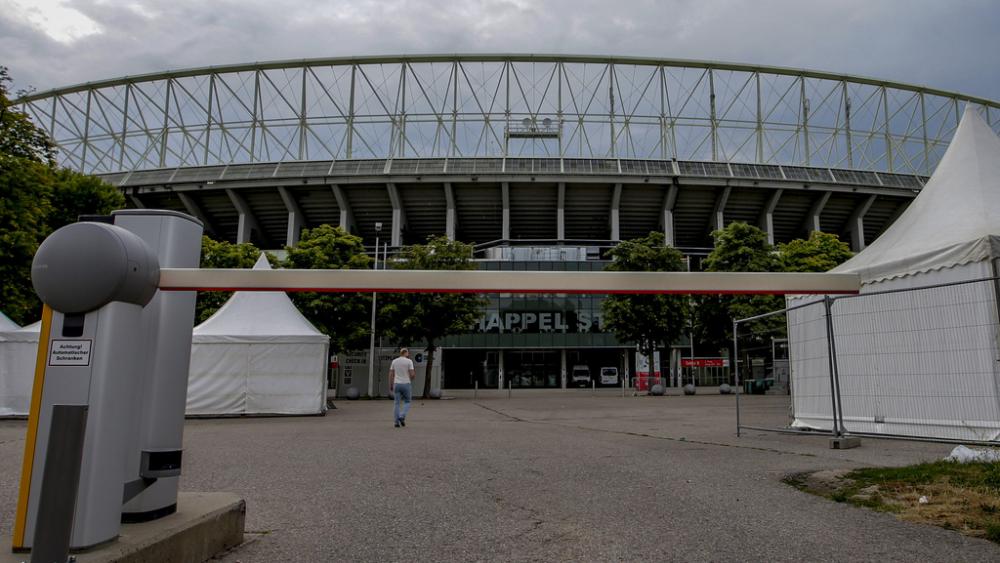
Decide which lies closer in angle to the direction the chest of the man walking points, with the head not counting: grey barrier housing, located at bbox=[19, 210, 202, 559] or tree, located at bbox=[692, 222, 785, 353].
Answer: the tree

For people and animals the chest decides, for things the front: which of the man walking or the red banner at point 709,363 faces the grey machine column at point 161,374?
the red banner

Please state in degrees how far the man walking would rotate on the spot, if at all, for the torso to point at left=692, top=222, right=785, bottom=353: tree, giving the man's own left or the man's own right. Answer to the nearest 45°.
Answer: approximately 45° to the man's own right

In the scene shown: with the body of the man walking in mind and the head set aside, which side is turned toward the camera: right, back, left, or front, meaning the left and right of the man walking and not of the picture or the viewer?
back

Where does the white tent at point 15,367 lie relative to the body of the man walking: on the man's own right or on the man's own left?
on the man's own left

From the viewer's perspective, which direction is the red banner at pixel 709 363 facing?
toward the camera

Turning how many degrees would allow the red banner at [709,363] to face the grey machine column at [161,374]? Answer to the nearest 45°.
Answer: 0° — it already faces it

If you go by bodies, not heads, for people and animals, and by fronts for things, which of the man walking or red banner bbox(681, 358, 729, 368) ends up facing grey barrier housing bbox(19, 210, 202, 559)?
the red banner

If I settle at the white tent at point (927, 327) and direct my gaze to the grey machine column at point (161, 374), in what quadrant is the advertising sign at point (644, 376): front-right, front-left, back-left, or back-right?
back-right

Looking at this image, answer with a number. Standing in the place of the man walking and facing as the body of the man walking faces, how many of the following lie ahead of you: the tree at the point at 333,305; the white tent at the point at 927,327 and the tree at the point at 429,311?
2

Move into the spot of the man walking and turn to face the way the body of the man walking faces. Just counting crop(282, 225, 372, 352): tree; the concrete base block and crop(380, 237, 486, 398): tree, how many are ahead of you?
2

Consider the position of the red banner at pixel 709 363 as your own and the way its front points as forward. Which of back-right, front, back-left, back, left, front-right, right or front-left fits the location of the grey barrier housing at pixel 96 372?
front

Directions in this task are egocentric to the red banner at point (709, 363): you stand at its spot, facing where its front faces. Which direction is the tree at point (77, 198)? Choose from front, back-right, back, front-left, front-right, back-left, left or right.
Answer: front-right

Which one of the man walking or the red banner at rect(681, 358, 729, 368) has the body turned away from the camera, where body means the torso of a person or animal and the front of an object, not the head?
the man walking

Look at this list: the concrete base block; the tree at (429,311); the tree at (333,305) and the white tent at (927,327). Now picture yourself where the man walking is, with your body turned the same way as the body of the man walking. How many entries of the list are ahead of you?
2

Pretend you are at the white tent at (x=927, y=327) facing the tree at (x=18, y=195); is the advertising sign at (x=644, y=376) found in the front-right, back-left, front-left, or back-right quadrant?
front-right

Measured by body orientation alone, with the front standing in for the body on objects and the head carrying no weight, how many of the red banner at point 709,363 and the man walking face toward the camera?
1

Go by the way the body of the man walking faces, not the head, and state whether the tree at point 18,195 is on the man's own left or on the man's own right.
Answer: on the man's own left
